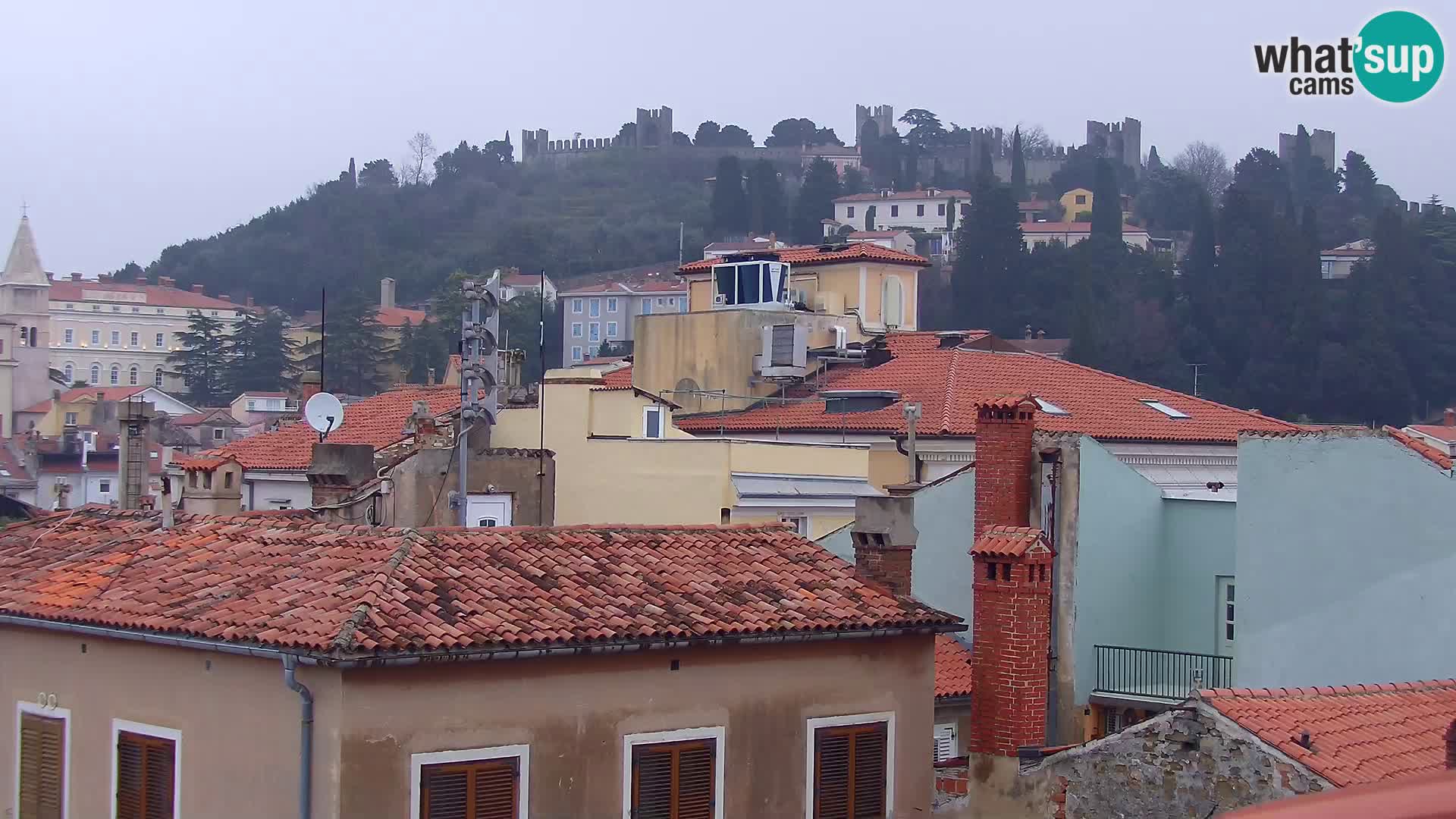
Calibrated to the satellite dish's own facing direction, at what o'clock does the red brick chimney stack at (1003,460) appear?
The red brick chimney stack is roughly at 10 o'clock from the satellite dish.

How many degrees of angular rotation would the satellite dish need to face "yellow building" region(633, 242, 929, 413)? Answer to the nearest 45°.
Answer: approximately 135° to its left

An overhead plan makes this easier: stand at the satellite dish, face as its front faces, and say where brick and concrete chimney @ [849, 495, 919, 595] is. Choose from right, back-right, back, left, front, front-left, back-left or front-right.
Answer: front-left

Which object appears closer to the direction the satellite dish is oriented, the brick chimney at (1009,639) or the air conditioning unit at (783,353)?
the brick chimney

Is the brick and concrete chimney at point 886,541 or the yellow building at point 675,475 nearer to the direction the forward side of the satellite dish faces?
the brick and concrete chimney

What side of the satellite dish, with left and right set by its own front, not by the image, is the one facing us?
front

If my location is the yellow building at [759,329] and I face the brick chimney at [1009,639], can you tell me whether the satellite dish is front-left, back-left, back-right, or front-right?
front-right

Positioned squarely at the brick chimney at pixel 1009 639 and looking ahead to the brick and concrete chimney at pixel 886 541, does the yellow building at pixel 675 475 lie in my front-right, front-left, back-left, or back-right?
front-right

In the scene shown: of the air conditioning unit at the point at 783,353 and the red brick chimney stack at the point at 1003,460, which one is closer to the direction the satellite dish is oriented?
the red brick chimney stack

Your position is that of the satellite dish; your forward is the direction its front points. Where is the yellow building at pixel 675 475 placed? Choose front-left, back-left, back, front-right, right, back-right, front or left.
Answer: back-left

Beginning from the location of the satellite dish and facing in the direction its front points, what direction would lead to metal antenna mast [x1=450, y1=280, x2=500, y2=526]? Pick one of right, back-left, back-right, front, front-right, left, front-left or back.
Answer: front-left
